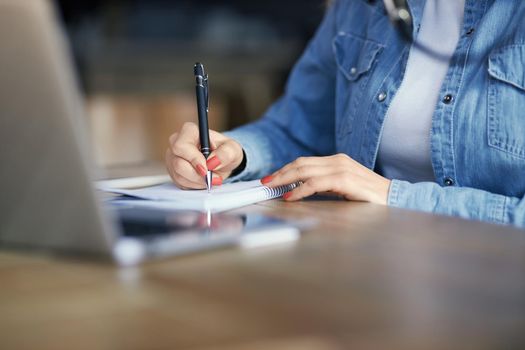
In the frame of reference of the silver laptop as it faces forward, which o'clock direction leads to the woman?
The woman is roughly at 12 o'clock from the silver laptop.

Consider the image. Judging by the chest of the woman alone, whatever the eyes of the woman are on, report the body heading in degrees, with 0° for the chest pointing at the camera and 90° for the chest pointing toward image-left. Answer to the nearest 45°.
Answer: approximately 45°

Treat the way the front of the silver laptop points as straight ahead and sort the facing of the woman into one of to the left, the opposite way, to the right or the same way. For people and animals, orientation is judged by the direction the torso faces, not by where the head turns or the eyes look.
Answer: the opposite way

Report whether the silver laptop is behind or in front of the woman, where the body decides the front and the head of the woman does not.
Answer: in front

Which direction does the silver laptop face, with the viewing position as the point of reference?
facing away from the viewer and to the right of the viewer
